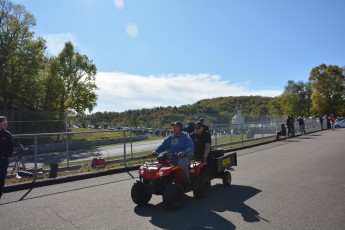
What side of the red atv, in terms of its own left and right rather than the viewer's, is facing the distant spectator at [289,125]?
back

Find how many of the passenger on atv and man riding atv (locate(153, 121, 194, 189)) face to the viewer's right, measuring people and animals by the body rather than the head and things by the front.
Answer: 0

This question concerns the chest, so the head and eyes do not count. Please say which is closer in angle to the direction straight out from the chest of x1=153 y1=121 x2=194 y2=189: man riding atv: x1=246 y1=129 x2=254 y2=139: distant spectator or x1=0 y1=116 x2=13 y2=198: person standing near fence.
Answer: the person standing near fence

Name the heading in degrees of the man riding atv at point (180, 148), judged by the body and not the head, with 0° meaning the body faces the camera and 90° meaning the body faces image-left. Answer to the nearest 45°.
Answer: approximately 45°

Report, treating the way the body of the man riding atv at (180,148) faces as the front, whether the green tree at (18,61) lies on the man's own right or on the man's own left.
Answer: on the man's own right

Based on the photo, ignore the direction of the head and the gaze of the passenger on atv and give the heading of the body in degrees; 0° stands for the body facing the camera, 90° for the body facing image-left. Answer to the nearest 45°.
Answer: approximately 45°
